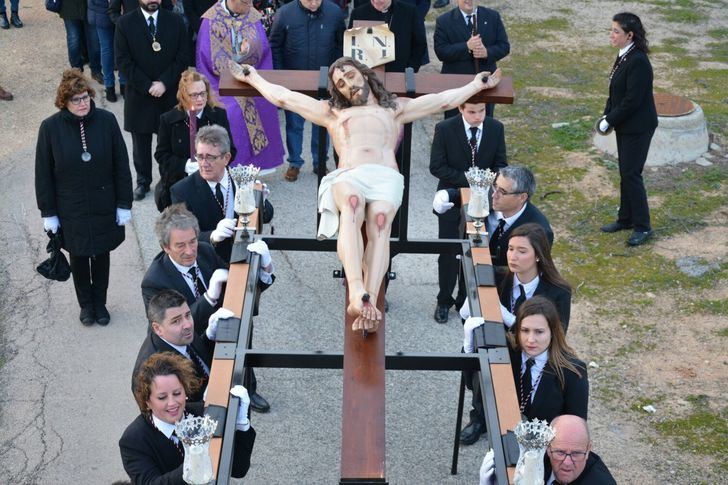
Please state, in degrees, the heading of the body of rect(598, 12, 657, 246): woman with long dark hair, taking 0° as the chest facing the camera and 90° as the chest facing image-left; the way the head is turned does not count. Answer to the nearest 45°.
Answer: approximately 90°

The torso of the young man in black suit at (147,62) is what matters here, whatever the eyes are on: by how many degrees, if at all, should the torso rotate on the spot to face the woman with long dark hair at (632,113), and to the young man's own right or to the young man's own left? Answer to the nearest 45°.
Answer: approximately 90° to the young man's own left

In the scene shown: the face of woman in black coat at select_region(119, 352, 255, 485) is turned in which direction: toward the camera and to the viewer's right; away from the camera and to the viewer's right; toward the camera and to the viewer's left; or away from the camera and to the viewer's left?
toward the camera and to the viewer's right

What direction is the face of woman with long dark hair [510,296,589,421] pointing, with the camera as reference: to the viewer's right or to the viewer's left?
to the viewer's left

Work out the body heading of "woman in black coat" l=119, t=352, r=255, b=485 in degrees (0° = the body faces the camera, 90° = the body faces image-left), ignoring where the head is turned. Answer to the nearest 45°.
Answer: approximately 315°

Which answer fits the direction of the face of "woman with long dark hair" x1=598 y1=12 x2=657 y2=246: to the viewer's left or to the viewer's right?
to the viewer's left

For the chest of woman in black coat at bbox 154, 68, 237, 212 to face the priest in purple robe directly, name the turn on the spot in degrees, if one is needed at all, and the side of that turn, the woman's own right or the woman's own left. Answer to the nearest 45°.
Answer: approximately 135° to the woman's own left

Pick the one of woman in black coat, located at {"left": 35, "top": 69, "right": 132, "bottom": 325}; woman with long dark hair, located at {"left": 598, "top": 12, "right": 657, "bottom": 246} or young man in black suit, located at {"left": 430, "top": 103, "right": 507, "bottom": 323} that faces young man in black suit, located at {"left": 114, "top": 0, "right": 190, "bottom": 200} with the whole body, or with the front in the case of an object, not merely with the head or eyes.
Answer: the woman with long dark hair

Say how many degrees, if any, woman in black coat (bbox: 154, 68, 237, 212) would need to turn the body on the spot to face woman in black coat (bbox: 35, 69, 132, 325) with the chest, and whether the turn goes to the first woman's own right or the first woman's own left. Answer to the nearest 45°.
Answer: approximately 90° to the first woman's own right

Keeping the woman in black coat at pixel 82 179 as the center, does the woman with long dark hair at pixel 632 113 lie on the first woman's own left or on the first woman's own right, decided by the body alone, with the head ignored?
on the first woman's own left
